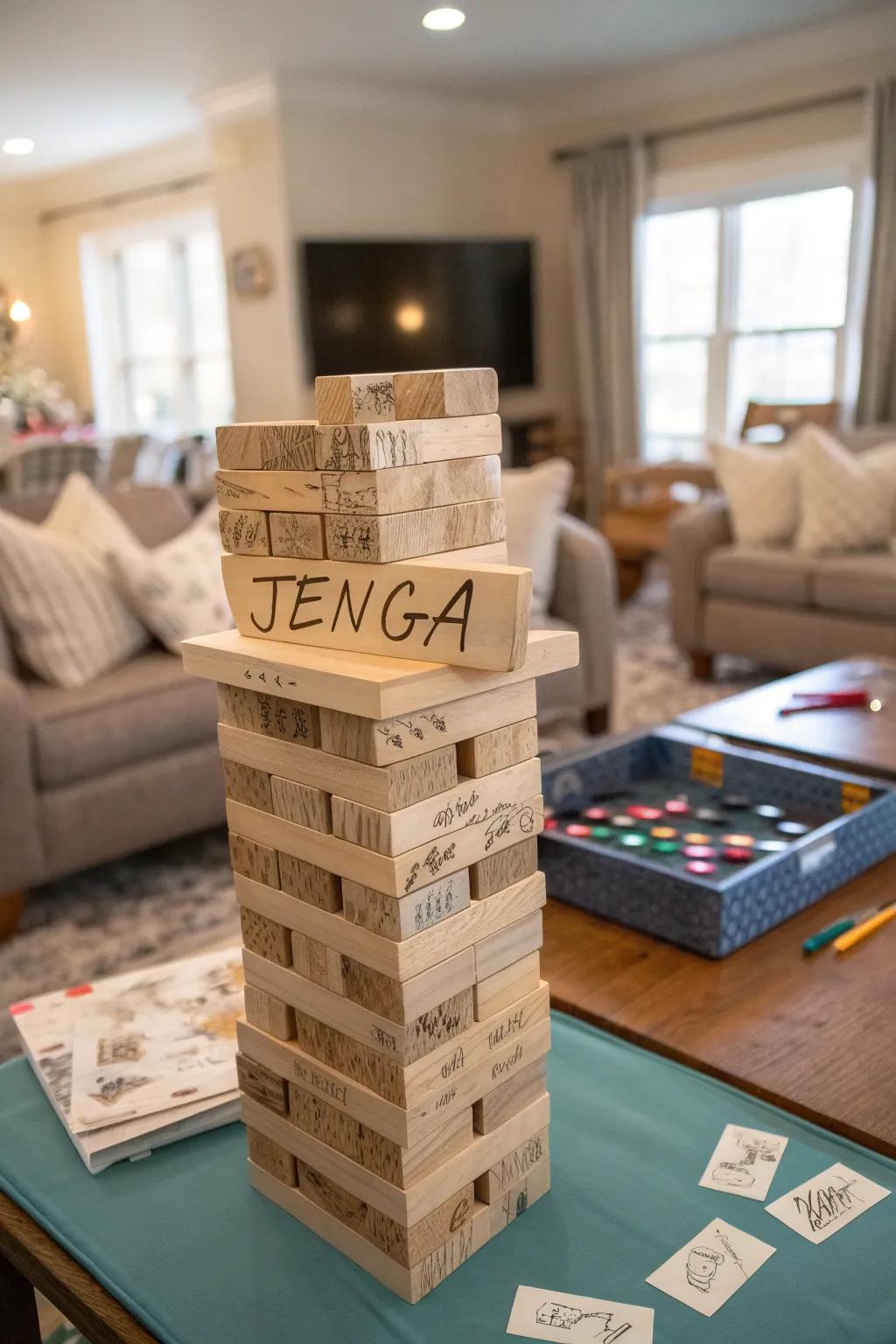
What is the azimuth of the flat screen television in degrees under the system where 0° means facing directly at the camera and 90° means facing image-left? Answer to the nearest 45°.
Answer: approximately 0°

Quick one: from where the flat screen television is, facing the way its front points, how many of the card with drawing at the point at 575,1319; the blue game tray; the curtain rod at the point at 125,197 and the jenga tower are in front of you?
3

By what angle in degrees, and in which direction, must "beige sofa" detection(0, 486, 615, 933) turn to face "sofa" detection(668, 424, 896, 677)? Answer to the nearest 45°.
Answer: approximately 90° to its left

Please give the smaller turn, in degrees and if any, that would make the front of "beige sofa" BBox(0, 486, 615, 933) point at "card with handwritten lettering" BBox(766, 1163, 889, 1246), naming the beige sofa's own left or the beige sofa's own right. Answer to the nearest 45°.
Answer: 0° — it already faces it

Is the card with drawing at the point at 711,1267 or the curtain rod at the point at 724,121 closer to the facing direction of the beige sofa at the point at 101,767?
the card with drawing

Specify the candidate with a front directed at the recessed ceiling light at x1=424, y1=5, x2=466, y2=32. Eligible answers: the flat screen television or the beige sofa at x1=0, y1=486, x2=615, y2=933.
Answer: the flat screen television

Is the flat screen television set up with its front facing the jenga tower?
yes

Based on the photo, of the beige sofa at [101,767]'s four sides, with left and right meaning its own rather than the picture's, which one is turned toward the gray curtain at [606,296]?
left

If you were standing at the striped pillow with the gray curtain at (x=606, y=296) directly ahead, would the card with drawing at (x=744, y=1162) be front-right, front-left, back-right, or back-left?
back-right

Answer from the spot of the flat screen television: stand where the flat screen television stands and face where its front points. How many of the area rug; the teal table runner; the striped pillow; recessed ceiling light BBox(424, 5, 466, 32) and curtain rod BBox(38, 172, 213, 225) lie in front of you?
4

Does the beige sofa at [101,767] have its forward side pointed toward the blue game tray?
yes

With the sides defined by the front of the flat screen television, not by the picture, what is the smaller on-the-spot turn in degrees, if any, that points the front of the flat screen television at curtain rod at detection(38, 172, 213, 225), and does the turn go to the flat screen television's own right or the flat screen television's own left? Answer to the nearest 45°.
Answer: approximately 135° to the flat screen television's own right

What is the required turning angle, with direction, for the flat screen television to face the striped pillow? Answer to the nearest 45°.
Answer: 0° — it already faces it
